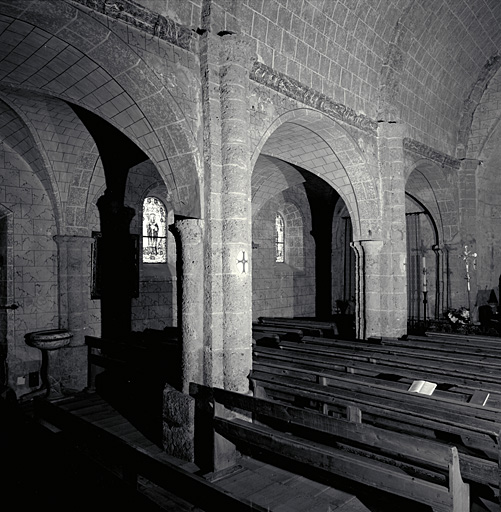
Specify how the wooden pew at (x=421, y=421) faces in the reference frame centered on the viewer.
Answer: facing away from the viewer and to the right of the viewer

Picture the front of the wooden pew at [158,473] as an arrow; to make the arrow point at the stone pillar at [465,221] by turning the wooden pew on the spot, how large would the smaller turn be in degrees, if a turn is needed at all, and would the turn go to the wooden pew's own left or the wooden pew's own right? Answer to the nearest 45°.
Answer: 0° — it already faces it

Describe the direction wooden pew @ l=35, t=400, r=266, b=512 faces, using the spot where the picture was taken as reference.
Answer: facing away from the viewer and to the right of the viewer

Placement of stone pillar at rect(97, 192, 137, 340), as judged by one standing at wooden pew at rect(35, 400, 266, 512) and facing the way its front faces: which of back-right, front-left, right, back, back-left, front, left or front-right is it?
front-left

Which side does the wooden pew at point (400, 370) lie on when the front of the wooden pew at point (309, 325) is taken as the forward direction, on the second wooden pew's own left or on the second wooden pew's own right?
on the second wooden pew's own right

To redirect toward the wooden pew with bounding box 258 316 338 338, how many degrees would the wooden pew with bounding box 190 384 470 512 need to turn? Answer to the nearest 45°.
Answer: approximately 45° to its left

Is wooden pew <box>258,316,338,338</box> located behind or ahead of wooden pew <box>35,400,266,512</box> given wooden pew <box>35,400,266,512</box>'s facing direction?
ahead

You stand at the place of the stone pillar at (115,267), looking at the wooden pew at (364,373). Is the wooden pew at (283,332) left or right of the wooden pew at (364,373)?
left

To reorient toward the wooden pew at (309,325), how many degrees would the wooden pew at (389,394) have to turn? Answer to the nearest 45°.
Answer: approximately 45° to its left

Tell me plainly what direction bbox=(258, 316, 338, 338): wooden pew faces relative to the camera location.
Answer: facing away from the viewer and to the right of the viewer

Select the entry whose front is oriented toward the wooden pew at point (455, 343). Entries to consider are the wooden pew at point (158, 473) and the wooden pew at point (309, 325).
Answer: the wooden pew at point (158, 473)

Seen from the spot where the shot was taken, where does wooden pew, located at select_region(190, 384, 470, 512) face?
facing away from the viewer and to the right of the viewer

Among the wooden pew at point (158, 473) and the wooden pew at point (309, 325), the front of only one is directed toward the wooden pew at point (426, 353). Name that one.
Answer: the wooden pew at point (158, 473)
